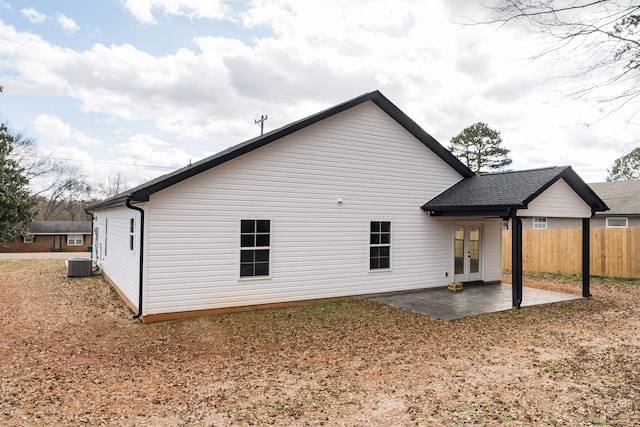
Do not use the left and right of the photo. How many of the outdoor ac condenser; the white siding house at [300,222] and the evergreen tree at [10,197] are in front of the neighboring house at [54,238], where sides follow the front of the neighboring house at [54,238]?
3

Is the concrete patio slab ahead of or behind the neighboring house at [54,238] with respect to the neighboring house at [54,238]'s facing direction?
ahead

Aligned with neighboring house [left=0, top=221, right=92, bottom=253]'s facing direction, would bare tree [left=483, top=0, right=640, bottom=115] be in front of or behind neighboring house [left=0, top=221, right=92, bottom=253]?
in front

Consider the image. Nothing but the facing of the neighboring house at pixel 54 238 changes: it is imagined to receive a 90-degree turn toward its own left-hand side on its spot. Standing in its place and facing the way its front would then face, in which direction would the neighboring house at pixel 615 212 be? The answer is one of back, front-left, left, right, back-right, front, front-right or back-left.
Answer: front-right

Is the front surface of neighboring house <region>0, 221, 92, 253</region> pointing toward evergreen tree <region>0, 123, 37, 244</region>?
yes

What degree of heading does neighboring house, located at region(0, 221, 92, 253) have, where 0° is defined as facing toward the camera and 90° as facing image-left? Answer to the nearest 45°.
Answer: approximately 0°

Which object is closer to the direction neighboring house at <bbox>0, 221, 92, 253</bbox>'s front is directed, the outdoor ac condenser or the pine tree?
the outdoor ac condenser

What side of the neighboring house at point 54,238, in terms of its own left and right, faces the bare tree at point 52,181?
back

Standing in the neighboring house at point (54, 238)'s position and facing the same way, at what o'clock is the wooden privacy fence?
The wooden privacy fence is roughly at 11 o'clock from the neighboring house.

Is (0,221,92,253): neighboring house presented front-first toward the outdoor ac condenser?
yes
